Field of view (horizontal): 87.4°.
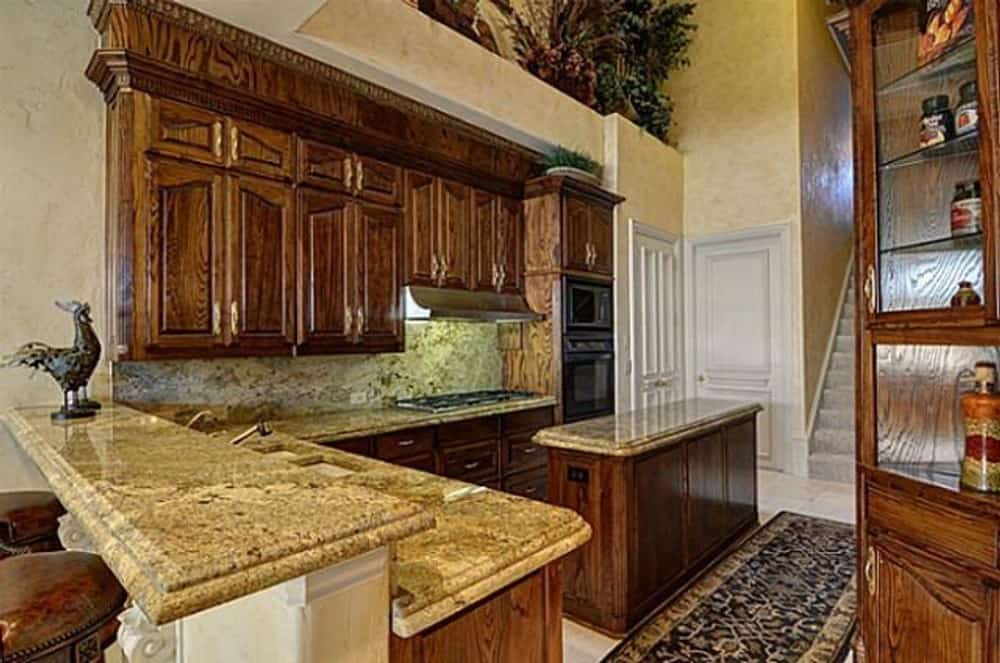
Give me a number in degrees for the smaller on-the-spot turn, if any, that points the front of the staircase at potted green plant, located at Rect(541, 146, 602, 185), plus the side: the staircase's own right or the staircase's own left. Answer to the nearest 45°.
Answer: approximately 45° to the staircase's own right

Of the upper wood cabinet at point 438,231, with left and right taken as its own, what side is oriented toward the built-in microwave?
left

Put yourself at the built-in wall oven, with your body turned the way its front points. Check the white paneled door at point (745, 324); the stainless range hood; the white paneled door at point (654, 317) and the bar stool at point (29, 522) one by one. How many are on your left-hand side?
2

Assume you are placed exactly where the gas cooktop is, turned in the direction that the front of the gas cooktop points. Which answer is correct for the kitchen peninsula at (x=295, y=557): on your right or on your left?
on your right

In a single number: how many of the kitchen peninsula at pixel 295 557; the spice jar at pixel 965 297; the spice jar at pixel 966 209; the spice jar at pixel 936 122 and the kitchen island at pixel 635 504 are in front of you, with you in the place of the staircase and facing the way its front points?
5

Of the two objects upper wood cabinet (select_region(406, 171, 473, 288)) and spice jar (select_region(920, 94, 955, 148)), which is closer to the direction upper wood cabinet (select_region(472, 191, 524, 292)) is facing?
the spice jar

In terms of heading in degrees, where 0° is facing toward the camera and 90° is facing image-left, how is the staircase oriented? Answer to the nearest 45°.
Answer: approximately 0°

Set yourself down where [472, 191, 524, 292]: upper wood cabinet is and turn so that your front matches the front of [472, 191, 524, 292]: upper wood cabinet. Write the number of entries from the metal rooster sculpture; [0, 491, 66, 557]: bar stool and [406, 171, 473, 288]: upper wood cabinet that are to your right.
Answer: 3

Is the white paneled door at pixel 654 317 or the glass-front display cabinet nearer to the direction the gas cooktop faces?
the glass-front display cabinet
